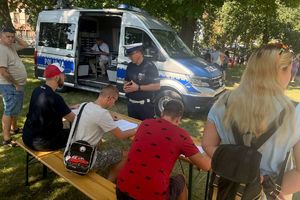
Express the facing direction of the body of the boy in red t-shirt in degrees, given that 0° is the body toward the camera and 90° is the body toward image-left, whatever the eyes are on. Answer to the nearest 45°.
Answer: approximately 225°

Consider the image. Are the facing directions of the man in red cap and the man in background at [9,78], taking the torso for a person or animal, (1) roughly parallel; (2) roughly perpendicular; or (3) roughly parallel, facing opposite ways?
roughly perpendicular

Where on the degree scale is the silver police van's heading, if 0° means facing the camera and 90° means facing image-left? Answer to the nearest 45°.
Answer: approximately 315°

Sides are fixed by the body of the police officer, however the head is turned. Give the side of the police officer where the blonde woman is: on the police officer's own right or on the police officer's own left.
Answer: on the police officer's own left

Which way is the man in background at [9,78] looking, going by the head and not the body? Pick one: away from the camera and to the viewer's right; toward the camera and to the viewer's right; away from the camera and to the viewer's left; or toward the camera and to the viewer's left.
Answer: toward the camera and to the viewer's right

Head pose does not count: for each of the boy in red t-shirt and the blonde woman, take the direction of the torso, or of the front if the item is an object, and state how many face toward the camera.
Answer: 0

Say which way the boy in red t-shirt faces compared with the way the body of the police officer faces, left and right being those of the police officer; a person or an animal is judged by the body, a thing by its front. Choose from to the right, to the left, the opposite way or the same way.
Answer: the opposite way

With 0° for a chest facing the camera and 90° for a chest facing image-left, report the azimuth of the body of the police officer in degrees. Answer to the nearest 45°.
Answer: approximately 45°

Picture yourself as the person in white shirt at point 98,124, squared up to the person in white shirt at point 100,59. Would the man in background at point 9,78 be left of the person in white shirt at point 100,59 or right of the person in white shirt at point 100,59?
left

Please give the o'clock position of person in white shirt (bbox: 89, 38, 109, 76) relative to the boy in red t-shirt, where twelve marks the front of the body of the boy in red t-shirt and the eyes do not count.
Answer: The person in white shirt is roughly at 10 o'clock from the boy in red t-shirt.

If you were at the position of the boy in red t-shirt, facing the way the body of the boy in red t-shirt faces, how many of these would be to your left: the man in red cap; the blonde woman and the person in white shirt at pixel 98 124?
2

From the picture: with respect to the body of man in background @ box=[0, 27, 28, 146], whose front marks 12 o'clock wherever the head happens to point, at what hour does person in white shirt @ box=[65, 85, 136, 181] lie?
The person in white shirt is roughly at 1 o'clock from the man in background.

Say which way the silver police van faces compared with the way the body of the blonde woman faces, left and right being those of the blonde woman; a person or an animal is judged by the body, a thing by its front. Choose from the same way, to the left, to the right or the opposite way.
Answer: to the right

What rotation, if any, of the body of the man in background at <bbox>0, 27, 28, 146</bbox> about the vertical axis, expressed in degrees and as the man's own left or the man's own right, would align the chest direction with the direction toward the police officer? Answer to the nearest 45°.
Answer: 0° — they already face them
